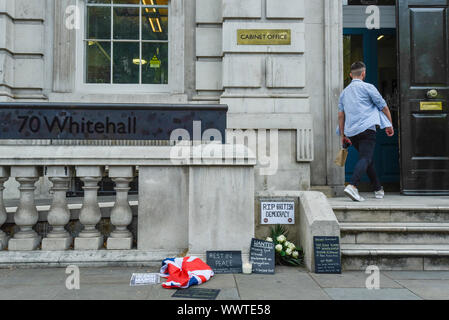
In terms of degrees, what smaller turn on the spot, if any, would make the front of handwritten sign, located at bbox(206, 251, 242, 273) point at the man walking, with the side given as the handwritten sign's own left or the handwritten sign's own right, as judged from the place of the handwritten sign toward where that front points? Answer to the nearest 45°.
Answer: approximately 135° to the handwritten sign's own left

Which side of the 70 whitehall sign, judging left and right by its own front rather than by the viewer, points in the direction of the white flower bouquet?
left

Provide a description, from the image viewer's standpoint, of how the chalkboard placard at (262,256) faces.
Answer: facing the viewer

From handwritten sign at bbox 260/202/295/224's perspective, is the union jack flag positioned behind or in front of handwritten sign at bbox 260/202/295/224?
in front

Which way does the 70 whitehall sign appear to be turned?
toward the camera

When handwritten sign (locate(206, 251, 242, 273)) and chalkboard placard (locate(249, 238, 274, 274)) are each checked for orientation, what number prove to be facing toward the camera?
2

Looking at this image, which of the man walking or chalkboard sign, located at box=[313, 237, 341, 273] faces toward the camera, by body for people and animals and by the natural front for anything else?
the chalkboard sign

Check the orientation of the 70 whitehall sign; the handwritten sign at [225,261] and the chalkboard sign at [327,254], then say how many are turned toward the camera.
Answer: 3

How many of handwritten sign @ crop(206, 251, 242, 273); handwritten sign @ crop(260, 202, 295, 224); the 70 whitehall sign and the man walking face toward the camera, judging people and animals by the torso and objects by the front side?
3

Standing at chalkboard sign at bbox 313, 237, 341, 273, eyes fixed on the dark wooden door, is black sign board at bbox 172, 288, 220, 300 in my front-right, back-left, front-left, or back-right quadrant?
back-left

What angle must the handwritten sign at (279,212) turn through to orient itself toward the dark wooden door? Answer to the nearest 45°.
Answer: approximately 135° to its left

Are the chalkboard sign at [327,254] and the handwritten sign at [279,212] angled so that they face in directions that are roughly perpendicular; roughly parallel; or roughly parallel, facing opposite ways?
roughly parallel

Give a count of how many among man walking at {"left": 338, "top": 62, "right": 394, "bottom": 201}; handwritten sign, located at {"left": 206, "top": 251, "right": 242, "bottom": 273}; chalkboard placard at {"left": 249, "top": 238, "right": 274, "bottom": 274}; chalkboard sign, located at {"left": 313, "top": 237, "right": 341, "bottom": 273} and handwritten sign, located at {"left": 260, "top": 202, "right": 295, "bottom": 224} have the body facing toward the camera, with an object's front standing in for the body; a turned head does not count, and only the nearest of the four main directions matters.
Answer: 4

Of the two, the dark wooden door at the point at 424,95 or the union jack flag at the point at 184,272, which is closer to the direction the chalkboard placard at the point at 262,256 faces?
the union jack flag
